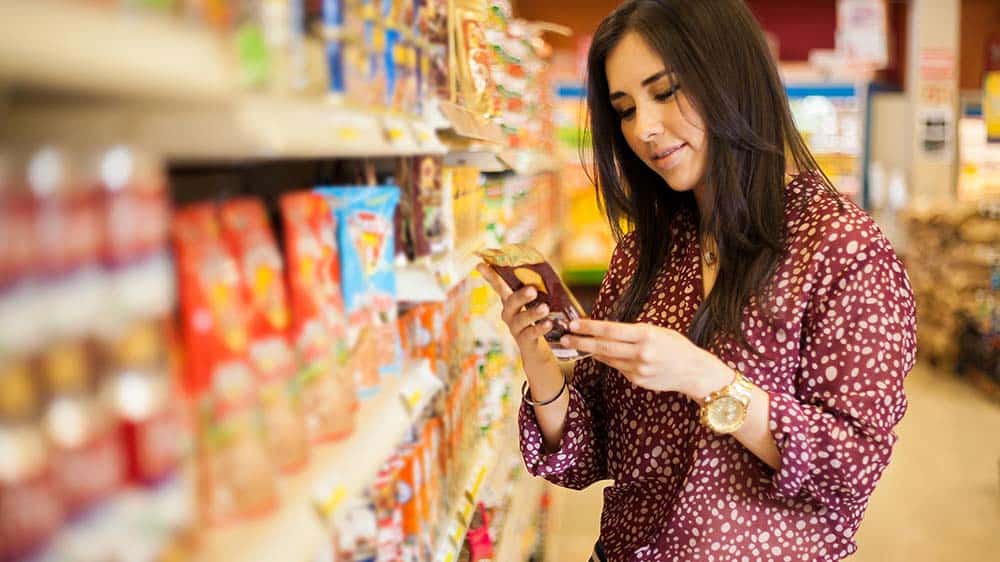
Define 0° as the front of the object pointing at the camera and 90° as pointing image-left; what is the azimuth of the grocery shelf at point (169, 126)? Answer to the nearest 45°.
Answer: approximately 315°

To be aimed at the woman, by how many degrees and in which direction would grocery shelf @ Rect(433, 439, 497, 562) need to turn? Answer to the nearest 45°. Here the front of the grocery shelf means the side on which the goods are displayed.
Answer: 0° — it already faces them

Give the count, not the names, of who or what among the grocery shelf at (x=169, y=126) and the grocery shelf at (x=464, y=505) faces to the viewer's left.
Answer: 0

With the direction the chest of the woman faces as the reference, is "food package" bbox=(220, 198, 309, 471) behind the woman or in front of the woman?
in front

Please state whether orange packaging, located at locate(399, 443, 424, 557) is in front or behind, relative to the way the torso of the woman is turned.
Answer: in front

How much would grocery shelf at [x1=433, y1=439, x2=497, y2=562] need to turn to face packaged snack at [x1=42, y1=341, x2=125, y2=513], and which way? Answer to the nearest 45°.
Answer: approximately 45° to its right

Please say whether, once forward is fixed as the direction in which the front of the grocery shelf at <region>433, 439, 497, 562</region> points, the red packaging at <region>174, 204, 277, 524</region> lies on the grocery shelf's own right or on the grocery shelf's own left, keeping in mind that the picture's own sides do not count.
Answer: on the grocery shelf's own right

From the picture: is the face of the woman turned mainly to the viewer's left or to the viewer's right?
to the viewer's left

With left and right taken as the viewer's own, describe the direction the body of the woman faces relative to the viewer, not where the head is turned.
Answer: facing the viewer and to the left of the viewer

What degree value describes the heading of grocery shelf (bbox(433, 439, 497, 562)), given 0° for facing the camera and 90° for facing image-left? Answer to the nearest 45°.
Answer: approximately 315°
